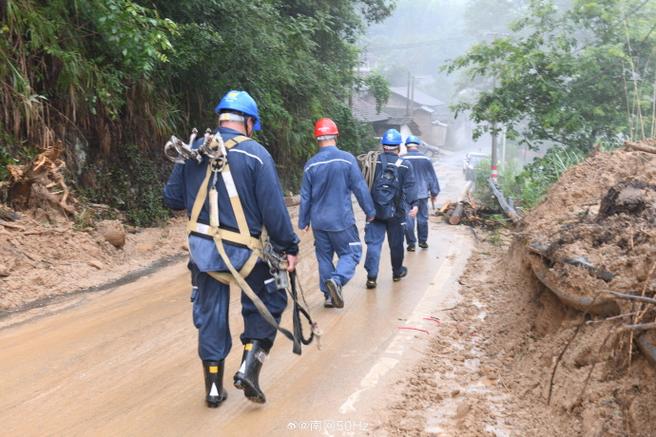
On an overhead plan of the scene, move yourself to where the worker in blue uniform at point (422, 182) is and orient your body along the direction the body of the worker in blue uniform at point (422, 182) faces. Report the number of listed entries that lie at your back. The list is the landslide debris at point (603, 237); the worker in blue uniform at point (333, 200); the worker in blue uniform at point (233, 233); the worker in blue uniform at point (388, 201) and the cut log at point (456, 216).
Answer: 4

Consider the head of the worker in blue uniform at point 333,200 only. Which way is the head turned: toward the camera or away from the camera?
away from the camera

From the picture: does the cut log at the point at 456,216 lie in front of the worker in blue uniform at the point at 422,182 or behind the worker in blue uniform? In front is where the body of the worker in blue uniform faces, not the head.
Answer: in front

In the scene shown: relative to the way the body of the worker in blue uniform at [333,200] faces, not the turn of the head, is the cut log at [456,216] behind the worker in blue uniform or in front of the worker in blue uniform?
in front

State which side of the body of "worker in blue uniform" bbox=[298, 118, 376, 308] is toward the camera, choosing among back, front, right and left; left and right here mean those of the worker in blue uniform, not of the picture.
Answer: back

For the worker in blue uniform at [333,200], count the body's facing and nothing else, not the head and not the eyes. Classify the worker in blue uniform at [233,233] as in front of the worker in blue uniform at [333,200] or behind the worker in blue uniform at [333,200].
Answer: behind

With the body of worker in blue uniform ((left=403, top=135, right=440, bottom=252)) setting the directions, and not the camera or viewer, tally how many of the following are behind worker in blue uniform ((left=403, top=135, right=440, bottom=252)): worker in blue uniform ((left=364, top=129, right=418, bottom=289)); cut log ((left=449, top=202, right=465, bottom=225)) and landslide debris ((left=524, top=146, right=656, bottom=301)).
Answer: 2

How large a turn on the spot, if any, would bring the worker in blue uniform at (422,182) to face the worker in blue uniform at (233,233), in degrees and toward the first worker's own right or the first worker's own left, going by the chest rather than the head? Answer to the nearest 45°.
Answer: approximately 180°

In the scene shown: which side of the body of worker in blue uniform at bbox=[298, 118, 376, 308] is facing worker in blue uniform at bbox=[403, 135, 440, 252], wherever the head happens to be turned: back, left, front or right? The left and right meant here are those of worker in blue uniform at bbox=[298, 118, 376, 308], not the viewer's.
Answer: front

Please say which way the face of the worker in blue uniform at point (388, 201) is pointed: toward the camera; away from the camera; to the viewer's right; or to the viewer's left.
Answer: away from the camera

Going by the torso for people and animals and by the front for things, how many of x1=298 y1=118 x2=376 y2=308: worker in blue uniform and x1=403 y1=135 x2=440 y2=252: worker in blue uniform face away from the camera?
2

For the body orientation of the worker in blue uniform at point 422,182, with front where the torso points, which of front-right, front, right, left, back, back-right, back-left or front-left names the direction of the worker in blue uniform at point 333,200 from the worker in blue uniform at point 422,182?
back

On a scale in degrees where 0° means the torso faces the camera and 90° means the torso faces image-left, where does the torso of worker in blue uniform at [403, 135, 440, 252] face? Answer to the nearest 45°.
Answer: approximately 180°

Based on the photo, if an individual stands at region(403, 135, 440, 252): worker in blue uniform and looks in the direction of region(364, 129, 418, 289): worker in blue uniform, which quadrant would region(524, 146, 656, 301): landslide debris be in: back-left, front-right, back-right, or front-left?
front-left

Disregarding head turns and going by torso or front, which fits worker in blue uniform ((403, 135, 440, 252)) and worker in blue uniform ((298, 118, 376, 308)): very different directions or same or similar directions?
same or similar directions

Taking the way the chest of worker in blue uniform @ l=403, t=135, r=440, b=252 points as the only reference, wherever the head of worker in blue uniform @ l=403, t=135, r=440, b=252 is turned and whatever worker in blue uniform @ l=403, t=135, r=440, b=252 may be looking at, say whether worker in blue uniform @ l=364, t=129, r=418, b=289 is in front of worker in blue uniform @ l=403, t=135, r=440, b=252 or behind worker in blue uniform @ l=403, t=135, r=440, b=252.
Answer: behind
